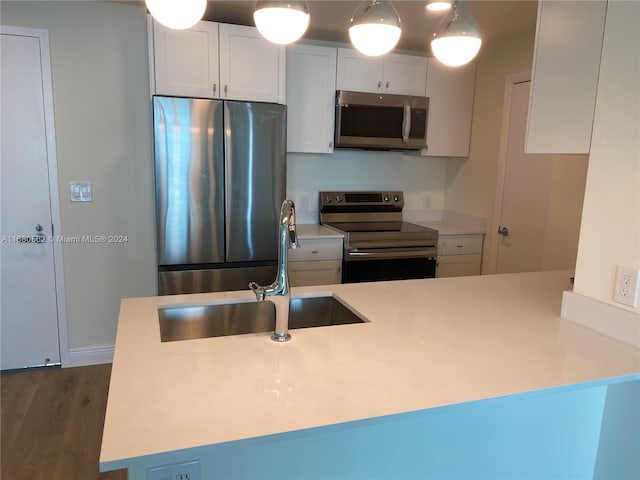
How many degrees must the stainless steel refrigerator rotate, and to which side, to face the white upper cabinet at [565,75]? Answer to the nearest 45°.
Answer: approximately 45° to its left

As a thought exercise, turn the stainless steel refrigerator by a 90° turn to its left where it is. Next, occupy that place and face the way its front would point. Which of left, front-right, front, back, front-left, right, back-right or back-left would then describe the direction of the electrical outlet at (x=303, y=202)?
front-left

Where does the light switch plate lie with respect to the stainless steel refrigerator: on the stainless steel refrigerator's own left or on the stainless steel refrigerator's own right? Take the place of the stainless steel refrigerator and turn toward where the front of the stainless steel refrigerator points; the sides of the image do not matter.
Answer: on the stainless steel refrigerator's own right

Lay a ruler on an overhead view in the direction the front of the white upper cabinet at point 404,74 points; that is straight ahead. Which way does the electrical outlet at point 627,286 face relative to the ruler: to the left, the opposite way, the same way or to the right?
to the right

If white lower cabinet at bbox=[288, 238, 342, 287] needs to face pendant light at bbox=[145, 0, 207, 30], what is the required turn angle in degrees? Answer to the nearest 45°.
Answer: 0° — it already faces it

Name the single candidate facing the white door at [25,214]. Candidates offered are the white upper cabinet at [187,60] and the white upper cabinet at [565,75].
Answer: the white upper cabinet at [565,75]

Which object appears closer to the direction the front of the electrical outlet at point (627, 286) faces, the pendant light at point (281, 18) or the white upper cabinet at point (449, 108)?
the pendant light

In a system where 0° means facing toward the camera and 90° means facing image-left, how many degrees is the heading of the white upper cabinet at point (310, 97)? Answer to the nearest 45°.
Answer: approximately 0°

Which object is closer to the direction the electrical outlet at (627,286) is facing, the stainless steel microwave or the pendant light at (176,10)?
the pendant light

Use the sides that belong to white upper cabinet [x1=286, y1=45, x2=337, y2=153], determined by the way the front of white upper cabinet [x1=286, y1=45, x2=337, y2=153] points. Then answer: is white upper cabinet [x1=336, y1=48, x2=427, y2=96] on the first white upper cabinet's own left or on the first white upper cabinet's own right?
on the first white upper cabinet's own left
